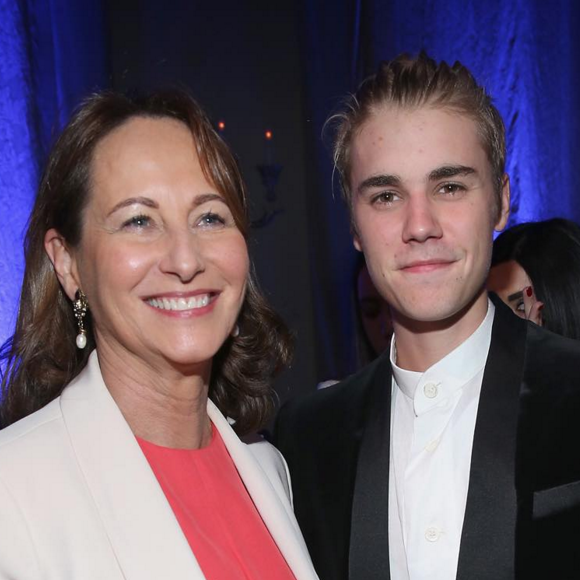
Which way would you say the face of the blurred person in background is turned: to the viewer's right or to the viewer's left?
to the viewer's left

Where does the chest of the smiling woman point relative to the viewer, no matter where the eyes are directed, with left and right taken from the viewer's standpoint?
facing the viewer and to the right of the viewer

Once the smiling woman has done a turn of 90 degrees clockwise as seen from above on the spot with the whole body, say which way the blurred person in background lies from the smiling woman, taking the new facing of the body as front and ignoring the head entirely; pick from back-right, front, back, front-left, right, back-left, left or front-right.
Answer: back
